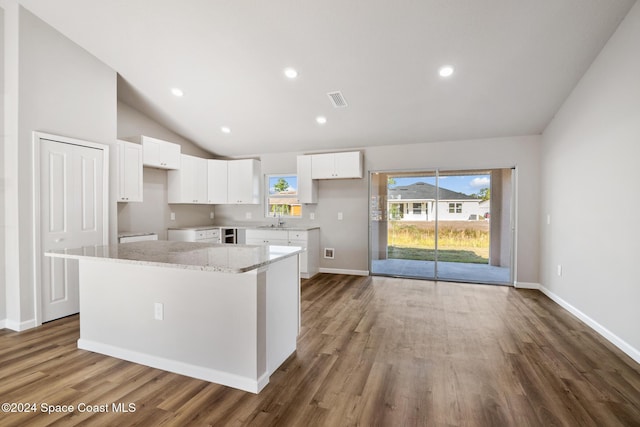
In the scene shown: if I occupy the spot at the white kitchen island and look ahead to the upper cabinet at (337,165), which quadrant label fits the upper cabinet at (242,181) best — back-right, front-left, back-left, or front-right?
front-left

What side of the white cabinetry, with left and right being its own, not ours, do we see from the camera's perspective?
front

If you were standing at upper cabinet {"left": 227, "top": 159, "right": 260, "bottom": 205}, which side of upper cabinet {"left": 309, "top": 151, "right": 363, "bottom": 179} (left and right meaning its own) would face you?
right

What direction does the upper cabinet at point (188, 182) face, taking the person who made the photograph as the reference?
facing the viewer and to the right of the viewer

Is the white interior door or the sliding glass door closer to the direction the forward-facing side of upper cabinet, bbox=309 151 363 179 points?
the white interior door

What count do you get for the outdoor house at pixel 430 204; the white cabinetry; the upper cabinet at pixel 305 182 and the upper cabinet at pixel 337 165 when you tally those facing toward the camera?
4

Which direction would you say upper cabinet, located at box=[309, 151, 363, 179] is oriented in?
toward the camera

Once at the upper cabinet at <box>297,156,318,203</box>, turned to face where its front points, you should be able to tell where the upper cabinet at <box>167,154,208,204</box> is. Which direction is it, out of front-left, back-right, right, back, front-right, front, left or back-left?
right

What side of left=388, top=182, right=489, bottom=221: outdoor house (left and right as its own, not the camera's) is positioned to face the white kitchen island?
front

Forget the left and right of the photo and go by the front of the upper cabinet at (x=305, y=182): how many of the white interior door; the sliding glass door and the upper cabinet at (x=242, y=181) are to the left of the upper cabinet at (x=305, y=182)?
1

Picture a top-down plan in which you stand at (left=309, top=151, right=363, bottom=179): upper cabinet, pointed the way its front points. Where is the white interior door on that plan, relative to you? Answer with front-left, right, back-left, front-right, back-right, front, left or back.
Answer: front-right

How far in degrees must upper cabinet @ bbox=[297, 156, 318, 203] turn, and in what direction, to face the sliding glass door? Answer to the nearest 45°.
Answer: approximately 90° to its left

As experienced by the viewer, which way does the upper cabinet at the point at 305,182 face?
facing the viewer

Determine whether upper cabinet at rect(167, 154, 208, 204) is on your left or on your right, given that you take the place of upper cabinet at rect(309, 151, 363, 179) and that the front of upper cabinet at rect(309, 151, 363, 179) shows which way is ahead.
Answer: on your right

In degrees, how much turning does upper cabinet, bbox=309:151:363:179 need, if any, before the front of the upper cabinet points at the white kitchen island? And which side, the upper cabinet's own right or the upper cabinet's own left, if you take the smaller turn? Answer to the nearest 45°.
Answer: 0° — it already faces it
